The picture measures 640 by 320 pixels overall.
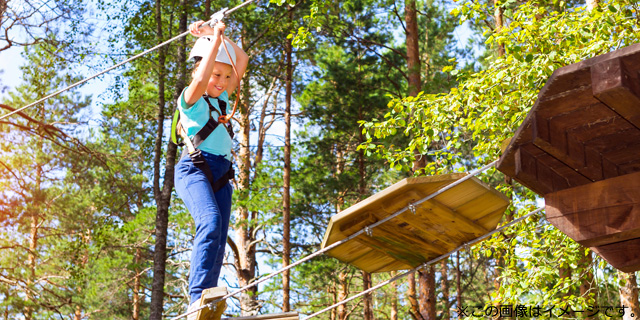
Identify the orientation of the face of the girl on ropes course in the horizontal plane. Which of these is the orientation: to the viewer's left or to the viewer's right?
to the viewer's right

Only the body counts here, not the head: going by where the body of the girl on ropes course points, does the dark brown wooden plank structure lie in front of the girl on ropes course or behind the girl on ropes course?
in front

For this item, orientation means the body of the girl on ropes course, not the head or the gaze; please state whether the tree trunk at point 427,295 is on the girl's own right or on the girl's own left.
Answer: on the girl's own left

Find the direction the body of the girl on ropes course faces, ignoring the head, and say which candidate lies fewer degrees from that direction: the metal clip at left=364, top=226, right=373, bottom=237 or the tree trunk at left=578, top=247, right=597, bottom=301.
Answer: the metal clip

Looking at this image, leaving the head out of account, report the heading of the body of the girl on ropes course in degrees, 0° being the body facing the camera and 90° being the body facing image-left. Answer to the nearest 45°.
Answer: approximately 315°

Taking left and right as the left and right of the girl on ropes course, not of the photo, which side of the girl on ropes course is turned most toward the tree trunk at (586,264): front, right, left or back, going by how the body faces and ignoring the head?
left

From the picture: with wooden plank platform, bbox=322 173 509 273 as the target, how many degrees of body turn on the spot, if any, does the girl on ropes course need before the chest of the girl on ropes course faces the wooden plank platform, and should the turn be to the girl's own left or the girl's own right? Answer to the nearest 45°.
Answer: approximately 45° to the girl's own left

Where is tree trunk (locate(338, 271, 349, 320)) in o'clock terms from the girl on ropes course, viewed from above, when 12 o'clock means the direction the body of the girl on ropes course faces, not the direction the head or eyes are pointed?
The tree trunk is roughly at 8 o'clock from the girl on ropes course.

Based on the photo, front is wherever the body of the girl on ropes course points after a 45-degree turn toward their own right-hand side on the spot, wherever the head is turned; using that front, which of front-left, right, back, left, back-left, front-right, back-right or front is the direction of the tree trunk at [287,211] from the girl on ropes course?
back
